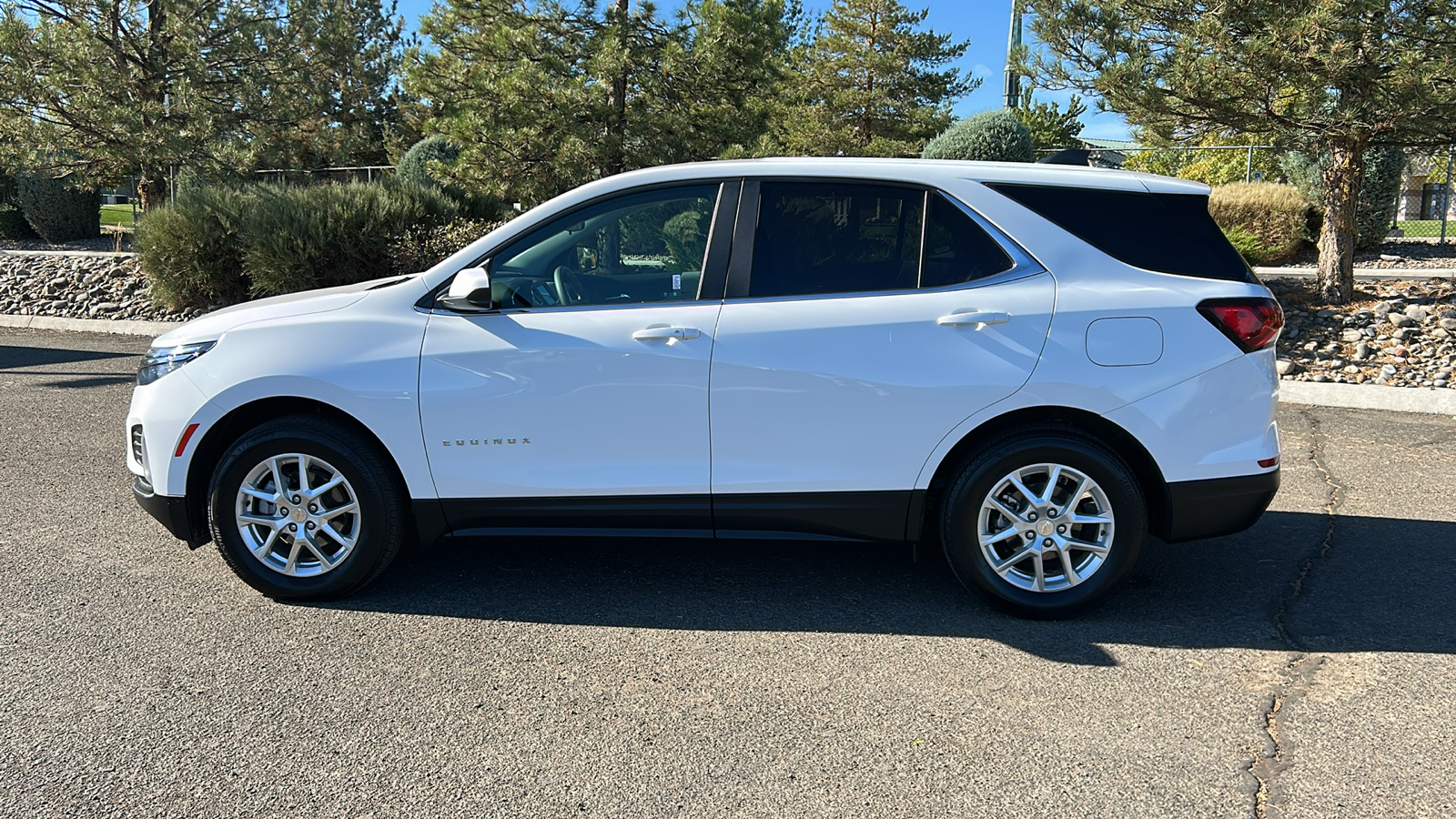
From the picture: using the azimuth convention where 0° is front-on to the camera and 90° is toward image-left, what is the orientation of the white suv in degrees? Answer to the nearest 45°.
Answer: approximately 90°

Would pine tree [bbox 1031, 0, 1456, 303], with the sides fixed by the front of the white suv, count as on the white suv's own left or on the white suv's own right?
on the white suv's own right

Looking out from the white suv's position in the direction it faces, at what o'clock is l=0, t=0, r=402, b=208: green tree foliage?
The green tree foliage is roughly at 2 o'clock from the white suv.

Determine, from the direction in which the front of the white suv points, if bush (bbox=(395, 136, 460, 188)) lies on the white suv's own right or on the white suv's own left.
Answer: on the white suv's own right

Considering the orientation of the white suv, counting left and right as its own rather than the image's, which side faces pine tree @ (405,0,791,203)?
right

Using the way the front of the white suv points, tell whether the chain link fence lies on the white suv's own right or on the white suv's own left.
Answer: on the white suv's own right

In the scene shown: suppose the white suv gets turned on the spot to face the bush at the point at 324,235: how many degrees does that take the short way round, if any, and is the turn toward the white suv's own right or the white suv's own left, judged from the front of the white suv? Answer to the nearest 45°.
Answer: approximately 45° to the white suv's own right

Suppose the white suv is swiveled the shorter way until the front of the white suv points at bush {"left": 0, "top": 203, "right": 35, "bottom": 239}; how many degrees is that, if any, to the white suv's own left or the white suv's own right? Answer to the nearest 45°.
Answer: approximately 45° to the white suv's own right

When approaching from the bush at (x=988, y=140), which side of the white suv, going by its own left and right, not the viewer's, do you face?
right

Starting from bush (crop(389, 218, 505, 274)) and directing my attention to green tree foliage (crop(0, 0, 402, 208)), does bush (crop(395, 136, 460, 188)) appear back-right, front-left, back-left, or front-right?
front-right

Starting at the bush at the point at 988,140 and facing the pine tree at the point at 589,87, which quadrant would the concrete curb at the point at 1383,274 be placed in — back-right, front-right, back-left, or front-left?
back-left

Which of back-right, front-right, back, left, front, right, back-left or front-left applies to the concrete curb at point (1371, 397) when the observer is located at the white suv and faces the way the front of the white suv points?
back-right

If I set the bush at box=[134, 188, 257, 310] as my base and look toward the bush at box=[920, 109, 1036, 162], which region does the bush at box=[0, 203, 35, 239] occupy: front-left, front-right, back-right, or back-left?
back-left
